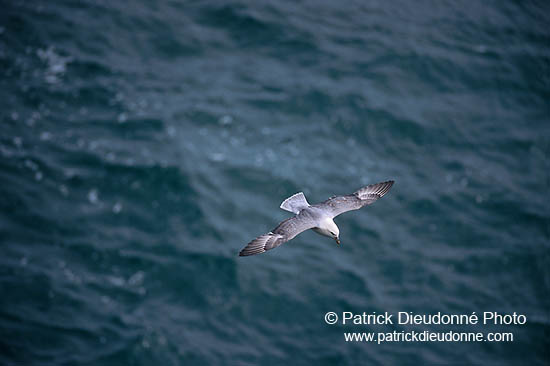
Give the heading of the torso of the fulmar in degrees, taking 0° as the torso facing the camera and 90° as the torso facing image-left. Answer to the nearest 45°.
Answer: approximately 315°
